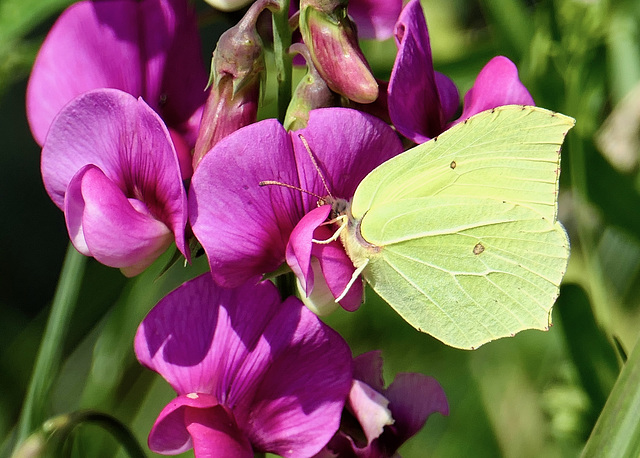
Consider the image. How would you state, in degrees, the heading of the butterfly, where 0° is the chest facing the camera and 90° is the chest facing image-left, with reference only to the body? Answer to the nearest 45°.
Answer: approximately 90°
